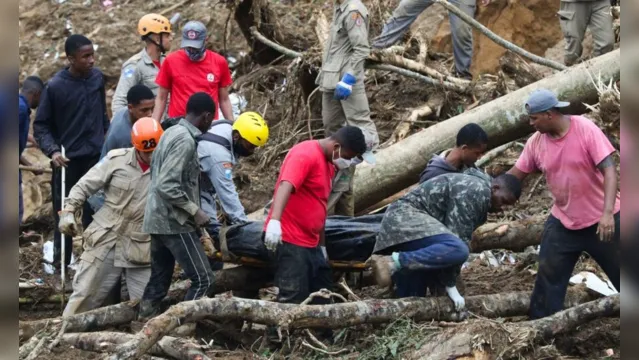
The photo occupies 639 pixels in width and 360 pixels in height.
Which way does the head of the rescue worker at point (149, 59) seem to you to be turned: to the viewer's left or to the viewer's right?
to the viewer's right

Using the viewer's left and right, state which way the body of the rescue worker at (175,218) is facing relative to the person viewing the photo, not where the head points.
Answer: facing to the right of the viewer

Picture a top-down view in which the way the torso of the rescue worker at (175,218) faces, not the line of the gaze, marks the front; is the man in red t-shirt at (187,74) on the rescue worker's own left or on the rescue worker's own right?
on the rescue worker's own left

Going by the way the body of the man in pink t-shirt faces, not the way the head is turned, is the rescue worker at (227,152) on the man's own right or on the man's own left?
on the man's own right

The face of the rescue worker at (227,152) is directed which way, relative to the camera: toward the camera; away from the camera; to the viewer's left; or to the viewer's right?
to the viewer's right
